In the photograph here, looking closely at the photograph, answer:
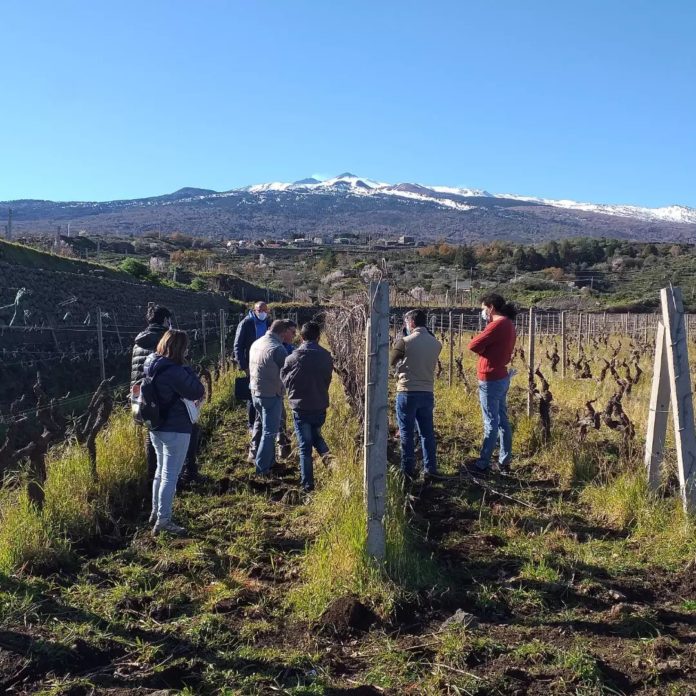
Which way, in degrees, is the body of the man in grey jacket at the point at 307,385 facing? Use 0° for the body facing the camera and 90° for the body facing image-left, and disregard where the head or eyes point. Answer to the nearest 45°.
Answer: approximately 180°

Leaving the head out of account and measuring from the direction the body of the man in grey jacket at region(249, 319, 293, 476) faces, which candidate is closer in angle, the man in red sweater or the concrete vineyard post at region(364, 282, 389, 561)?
the man in red sweater

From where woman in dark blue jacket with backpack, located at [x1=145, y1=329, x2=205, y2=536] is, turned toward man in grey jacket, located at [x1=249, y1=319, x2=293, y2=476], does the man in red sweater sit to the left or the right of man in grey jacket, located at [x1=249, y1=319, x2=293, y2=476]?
right

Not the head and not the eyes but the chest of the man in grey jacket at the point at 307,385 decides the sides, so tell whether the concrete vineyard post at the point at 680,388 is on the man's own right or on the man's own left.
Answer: on the man's own right

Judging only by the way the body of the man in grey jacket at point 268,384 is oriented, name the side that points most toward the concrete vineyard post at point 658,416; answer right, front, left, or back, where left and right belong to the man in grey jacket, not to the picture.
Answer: right

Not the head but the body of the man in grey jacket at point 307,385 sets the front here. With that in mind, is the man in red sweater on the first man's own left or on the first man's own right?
on the first man's own right
